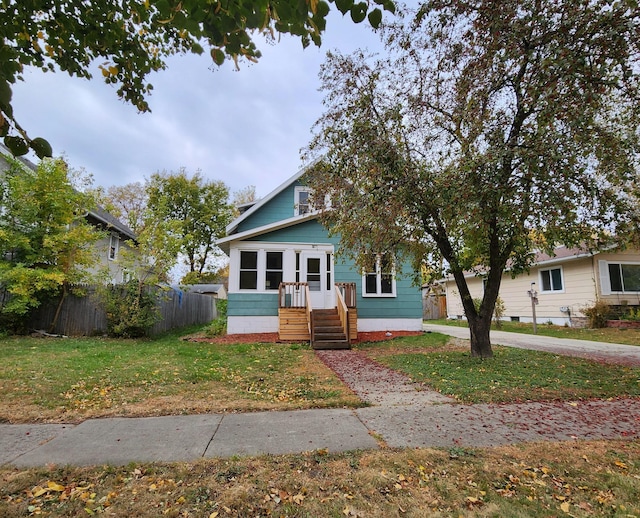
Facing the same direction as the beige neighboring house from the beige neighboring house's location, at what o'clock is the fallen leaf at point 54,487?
The fallen leaf is roughly at 2 o'clock from the beige neighboring house.

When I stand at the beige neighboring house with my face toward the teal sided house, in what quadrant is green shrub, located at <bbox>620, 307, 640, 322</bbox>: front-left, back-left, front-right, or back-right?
back-left

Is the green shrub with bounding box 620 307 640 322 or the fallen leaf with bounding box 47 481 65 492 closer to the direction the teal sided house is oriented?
the fallen leaf

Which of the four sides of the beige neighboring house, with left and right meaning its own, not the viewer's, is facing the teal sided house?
right

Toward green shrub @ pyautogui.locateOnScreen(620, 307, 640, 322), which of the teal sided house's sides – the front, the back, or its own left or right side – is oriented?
left

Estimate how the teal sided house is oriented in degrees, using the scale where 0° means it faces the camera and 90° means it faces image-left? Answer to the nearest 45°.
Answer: approximately 0°

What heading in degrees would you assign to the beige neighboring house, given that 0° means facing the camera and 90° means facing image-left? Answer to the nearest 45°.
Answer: approximately 315°

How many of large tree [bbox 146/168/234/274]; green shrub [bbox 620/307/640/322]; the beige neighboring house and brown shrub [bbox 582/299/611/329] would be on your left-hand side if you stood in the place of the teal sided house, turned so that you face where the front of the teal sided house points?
3

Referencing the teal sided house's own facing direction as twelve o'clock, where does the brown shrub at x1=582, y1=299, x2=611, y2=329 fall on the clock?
The brown shrub is roughly at 9 o'clock from the teal sided house.

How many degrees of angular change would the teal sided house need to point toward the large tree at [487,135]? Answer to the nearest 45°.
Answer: approximately 45° to its left
